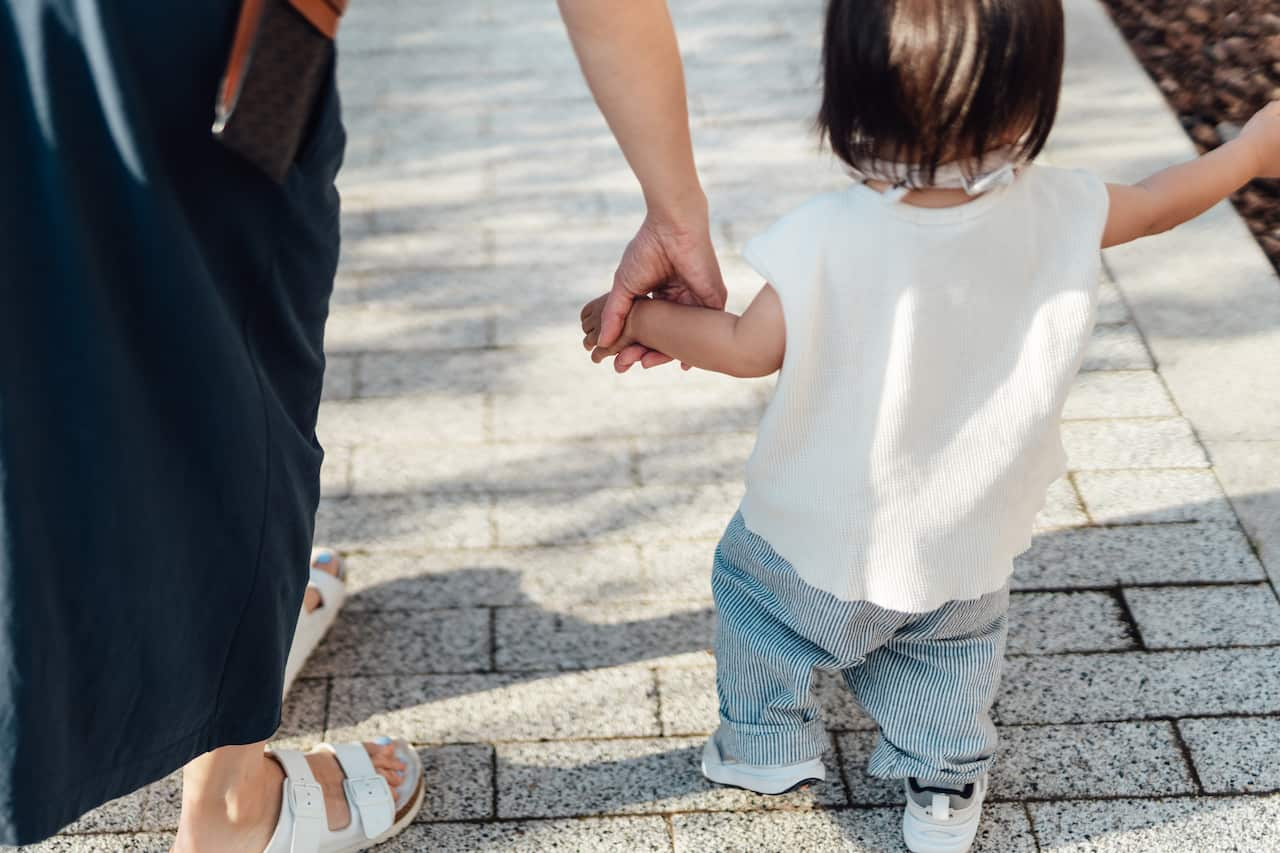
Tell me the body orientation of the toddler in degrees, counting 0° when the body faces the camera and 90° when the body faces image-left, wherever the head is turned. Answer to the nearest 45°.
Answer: approximately 180°

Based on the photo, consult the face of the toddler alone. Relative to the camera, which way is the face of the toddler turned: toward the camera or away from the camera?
away from the camera

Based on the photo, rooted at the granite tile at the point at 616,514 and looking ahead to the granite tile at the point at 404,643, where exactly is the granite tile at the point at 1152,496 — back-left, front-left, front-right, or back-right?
back-left
